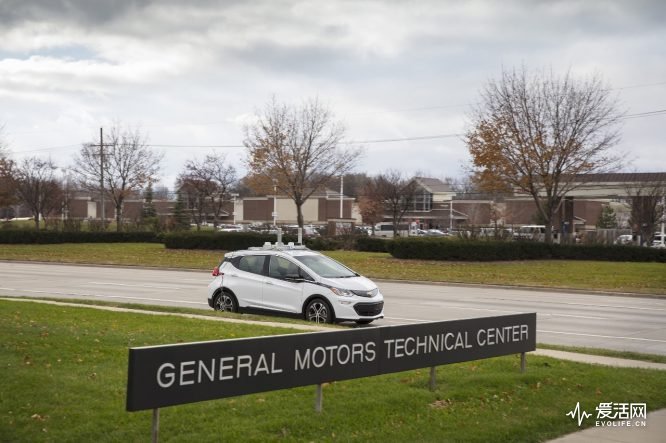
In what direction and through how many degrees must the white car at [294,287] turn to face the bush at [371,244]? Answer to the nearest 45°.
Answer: approximately 135° to its left

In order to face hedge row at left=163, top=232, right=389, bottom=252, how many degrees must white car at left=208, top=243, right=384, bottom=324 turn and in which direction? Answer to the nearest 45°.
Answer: approximately 135° to its left

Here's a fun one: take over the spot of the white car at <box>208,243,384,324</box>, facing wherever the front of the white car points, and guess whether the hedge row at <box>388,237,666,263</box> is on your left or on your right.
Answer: on your left

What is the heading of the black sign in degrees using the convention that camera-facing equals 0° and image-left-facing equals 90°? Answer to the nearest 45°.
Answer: approximately 315°

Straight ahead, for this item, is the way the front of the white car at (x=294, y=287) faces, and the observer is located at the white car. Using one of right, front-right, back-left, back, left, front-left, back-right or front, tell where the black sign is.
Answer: front-right

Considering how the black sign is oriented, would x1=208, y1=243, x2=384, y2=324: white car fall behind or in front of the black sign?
behind

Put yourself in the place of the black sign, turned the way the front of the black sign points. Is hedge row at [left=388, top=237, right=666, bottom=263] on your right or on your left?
on your left

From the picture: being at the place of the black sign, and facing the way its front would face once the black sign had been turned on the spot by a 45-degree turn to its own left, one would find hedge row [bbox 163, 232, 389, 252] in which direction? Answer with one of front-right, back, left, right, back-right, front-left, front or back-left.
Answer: left

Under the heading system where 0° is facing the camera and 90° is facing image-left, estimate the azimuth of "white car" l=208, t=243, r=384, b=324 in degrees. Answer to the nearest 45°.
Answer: approximately 315°

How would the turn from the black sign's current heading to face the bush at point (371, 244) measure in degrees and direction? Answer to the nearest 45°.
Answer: approximately 135° to its left

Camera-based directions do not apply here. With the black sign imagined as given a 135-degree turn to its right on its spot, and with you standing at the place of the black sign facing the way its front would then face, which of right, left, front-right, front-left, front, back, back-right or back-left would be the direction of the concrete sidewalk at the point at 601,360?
back-right
